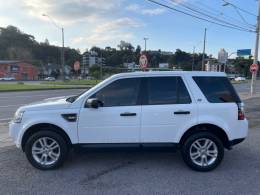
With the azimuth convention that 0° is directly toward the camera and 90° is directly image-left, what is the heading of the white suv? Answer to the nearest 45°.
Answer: approximately 90°
